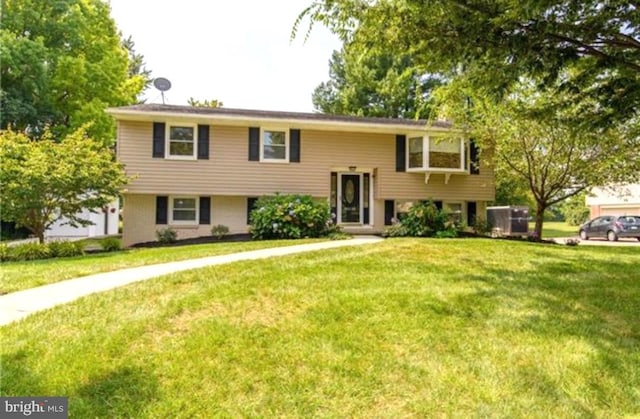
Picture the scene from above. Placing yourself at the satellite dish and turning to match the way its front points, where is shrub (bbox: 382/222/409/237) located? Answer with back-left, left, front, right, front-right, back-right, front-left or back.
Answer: front-left

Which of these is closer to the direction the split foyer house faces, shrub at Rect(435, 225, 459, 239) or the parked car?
the shrub

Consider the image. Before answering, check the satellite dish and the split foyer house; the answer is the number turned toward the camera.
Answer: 2

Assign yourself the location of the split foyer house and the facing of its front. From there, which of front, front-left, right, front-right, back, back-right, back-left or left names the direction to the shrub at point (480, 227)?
left

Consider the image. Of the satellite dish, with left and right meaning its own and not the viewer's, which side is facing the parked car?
left

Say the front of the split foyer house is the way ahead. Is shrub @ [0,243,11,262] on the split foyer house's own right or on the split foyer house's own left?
on the split foyer house's own right

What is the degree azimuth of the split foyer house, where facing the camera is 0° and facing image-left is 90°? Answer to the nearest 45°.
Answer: approximately 0°

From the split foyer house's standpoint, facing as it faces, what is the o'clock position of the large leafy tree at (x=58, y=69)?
The large leafy tree is roughly at 4 o'clock from the split foyer house.

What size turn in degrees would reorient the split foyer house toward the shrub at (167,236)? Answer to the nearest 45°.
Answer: approximately 90° to its right

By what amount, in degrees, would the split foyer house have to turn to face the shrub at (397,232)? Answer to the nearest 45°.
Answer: approximately 90° to its left

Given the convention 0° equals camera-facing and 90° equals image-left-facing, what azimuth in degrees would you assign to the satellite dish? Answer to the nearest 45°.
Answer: approximately 0°
